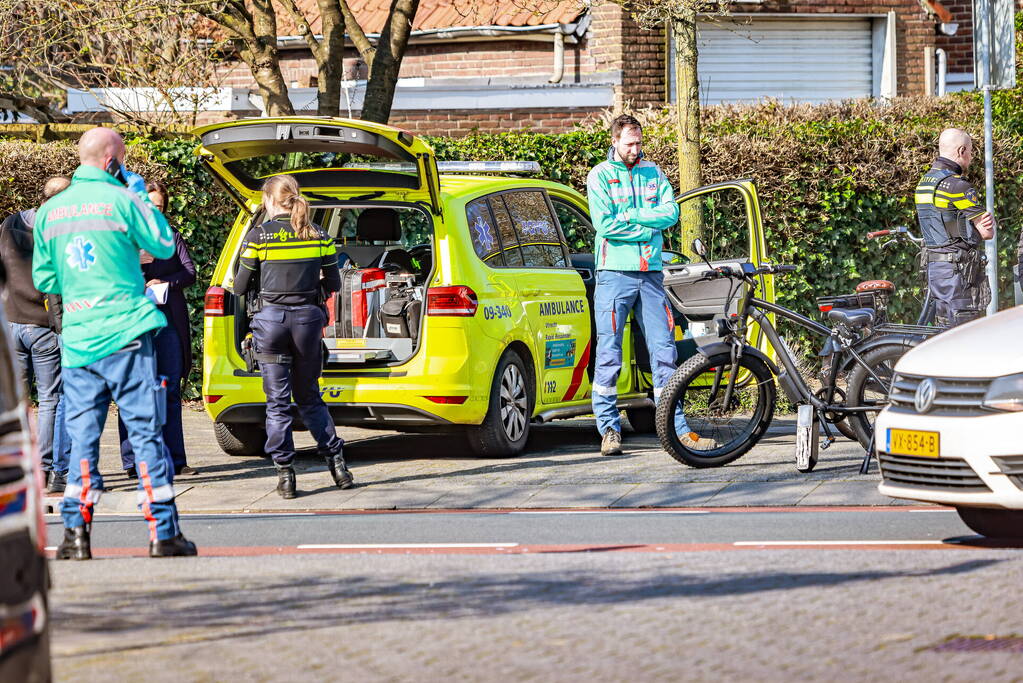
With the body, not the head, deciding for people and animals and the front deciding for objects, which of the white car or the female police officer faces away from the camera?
the female police officer

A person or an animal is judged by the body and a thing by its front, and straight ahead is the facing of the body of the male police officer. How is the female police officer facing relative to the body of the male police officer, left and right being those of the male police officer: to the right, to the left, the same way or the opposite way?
to the left

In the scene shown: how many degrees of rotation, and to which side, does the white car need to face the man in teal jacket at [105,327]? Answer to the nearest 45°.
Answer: approximately 45° to its right

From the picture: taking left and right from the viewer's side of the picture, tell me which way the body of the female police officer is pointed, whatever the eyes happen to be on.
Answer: facing away from the viewer

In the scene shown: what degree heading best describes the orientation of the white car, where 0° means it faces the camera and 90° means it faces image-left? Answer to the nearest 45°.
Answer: approximately 45°

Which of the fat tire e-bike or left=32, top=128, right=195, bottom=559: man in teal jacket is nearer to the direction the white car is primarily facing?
the man in teal jacket

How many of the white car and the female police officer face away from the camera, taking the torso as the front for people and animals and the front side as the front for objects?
1

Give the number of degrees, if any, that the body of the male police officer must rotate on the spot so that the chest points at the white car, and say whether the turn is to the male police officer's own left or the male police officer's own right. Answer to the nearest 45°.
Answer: approximately 135° to the male police officer's own right

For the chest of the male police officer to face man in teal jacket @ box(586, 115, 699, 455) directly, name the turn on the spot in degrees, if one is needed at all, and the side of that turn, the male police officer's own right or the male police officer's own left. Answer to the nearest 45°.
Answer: approximately 180°
